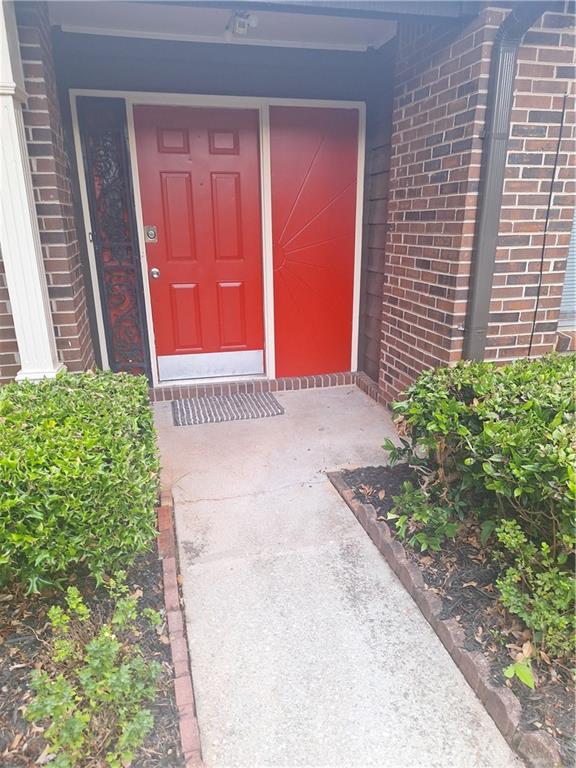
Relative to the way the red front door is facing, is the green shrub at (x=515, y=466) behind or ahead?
ahead

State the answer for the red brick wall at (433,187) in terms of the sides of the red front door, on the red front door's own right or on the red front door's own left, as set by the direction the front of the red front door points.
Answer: on the red front door's own left

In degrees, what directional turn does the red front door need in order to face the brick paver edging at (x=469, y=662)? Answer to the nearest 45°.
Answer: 0° — it already faces it

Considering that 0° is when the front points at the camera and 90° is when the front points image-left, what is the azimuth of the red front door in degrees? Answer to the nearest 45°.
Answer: approximately 0°

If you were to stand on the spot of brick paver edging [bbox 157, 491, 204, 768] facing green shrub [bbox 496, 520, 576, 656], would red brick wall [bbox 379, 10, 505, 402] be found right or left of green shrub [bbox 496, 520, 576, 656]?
left

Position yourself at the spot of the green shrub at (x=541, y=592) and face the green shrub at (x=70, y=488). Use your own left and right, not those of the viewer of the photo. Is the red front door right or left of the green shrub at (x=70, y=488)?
right

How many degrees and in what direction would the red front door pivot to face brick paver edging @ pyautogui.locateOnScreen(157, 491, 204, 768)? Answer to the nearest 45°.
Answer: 0° — it already faces it

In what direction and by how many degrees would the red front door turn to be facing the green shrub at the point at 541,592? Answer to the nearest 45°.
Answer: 0° — it already faces it

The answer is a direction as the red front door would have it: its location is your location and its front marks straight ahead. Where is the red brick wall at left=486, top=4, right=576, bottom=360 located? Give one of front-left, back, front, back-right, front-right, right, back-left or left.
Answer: front-left
